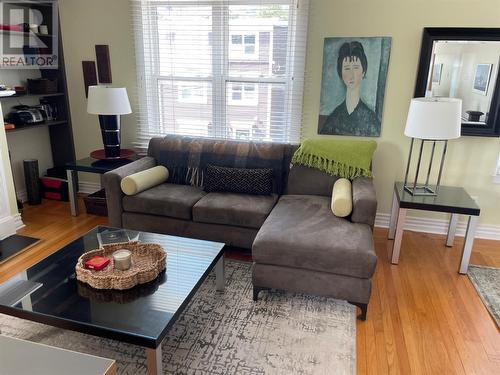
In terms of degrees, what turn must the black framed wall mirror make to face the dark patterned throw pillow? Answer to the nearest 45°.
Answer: approximately 45° to its right

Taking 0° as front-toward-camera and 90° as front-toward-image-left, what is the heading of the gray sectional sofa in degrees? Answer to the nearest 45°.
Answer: approximately 0°

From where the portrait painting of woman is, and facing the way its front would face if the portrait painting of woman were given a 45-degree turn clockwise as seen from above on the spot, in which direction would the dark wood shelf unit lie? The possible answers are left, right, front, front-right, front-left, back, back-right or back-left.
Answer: front-right

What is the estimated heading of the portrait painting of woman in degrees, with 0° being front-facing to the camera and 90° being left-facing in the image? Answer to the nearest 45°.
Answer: approximately 0°

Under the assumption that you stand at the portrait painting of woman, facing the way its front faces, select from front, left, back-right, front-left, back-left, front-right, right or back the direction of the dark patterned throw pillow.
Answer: front-right

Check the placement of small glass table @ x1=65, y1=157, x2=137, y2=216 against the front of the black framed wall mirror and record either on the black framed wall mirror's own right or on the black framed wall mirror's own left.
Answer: on the black framed wall mirror's own right

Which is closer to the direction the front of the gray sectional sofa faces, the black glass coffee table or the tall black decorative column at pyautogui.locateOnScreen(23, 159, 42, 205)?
the black glass coffee table

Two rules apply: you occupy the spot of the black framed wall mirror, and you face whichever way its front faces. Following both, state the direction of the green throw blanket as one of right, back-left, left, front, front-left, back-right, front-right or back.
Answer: front-right

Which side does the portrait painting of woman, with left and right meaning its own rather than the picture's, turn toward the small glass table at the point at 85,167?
right
